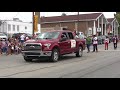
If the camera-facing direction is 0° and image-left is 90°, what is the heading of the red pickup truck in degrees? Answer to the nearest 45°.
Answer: approximately 45°
